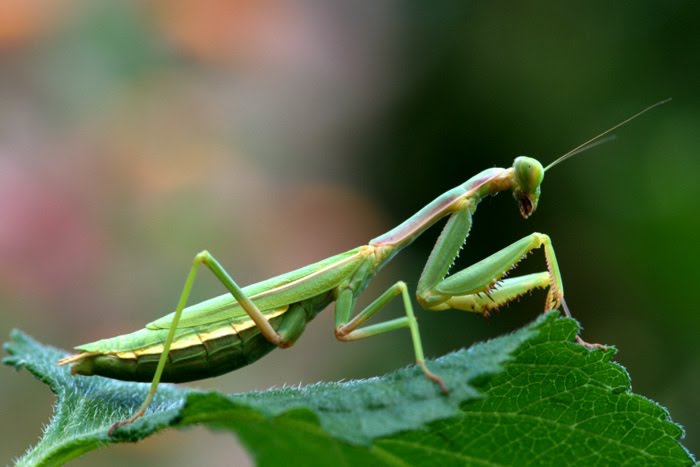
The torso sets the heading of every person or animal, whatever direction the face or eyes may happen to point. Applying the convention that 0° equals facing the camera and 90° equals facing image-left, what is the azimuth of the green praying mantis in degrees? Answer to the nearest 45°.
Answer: approximately 270°
